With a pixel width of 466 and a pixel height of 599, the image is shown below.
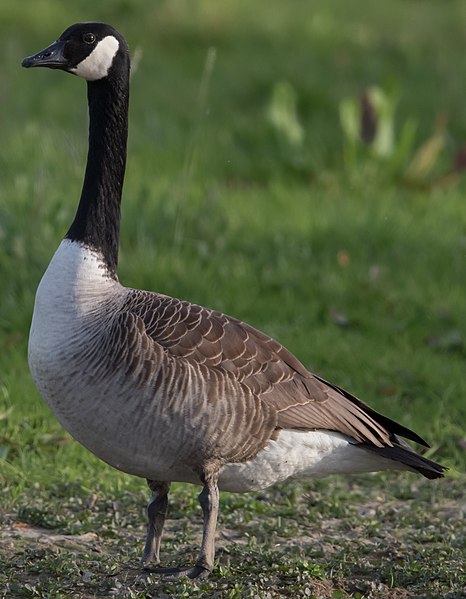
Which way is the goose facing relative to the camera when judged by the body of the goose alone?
to the viewer's left
